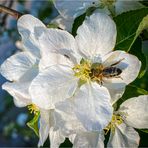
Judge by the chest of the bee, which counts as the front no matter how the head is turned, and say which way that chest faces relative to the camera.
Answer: to the viewer's left
